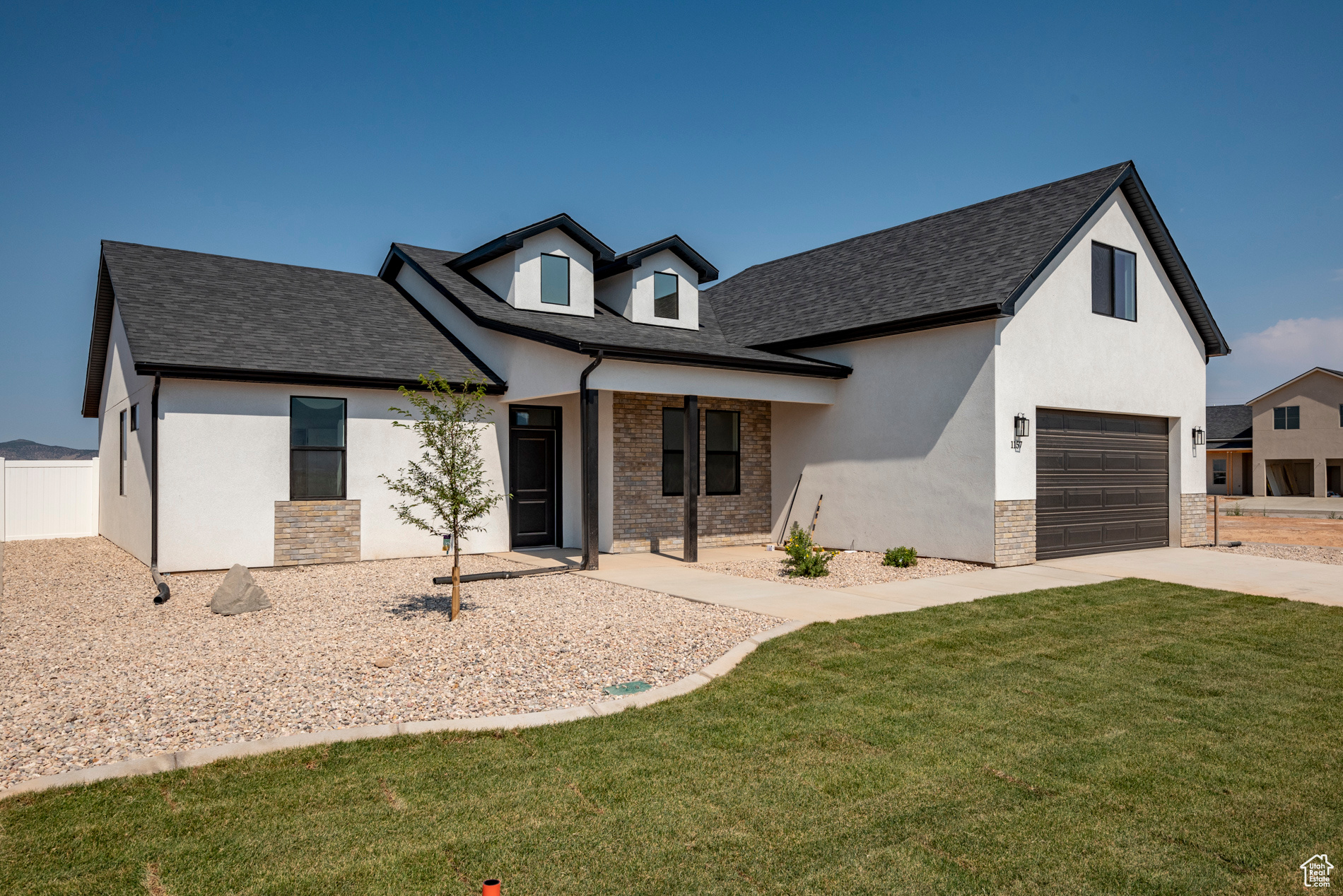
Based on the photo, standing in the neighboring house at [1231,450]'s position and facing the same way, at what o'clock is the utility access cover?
The utility access cover is roughly at 12 o'clock from the neighboring house.

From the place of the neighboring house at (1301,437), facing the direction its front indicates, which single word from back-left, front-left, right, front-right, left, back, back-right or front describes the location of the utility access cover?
front

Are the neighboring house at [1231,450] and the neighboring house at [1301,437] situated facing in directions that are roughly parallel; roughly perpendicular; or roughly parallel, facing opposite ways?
roughly parallel

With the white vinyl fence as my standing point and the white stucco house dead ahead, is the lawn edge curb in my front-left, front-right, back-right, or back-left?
front-right

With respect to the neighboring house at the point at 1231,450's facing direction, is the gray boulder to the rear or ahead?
ahead

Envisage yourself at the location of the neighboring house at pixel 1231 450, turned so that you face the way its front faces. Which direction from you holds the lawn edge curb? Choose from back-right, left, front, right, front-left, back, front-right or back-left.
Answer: front

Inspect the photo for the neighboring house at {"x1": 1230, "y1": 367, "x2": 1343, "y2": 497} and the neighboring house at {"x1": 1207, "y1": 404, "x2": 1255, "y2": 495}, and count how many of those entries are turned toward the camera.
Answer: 2

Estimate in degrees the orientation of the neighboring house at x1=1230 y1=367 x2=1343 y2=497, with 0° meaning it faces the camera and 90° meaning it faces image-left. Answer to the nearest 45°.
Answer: approximately 0°

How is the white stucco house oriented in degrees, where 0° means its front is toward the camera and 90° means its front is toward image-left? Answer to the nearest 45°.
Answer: approximately 315°

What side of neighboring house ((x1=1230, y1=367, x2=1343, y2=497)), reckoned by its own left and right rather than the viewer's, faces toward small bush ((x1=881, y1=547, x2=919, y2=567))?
front

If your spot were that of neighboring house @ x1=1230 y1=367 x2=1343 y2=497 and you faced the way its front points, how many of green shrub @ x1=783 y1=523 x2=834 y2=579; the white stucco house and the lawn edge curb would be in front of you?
3

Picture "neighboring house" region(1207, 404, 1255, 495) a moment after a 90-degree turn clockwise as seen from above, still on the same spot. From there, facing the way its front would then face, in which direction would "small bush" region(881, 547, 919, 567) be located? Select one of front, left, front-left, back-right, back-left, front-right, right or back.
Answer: left

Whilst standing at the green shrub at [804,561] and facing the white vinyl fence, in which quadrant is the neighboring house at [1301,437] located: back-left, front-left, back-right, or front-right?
back-right

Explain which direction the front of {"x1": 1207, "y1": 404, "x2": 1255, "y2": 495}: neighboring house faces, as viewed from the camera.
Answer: facing the viewer

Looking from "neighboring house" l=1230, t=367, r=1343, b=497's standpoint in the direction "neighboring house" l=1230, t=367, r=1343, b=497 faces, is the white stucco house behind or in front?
in front
